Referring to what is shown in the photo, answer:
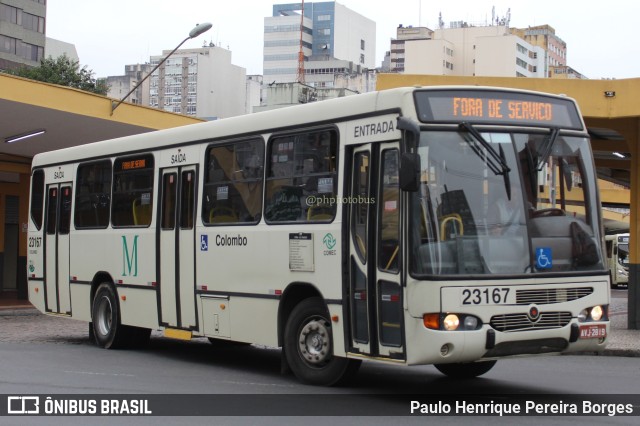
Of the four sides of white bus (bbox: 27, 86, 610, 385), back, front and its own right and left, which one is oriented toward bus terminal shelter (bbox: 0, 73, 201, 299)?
back

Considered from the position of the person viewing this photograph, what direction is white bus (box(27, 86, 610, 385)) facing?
facing the viewer and to the right of the viewer
